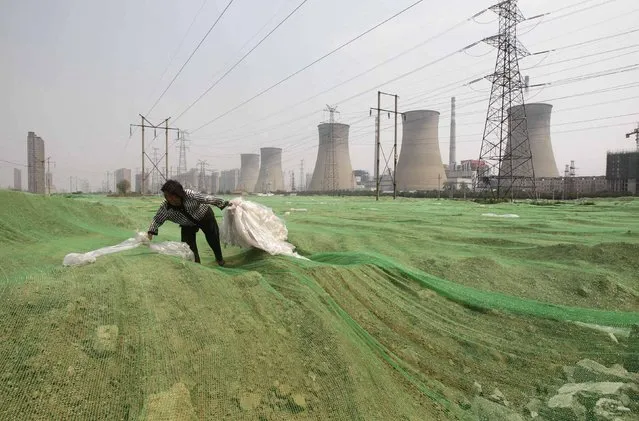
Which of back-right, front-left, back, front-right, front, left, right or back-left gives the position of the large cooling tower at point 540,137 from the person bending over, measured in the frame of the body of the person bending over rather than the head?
back

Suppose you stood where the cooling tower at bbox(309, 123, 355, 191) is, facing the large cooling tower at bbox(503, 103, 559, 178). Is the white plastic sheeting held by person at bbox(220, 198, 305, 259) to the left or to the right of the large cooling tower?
right

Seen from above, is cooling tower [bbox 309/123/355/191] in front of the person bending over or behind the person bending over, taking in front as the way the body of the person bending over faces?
behind

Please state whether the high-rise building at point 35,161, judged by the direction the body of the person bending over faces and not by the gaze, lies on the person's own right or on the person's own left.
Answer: on the person's own right

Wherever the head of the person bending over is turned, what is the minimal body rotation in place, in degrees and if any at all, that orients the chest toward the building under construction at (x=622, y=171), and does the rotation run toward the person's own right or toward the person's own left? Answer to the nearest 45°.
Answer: approximately 180°

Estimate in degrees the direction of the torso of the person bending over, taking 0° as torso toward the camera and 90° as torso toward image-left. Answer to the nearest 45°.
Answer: approximately 45°
